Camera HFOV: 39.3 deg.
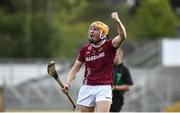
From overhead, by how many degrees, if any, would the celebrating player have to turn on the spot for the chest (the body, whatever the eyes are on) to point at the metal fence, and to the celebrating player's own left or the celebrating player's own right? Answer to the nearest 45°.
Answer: approximately 135° to the celebrating player's own right

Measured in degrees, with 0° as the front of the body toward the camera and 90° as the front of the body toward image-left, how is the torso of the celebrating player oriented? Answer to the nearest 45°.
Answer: approximately 45°
